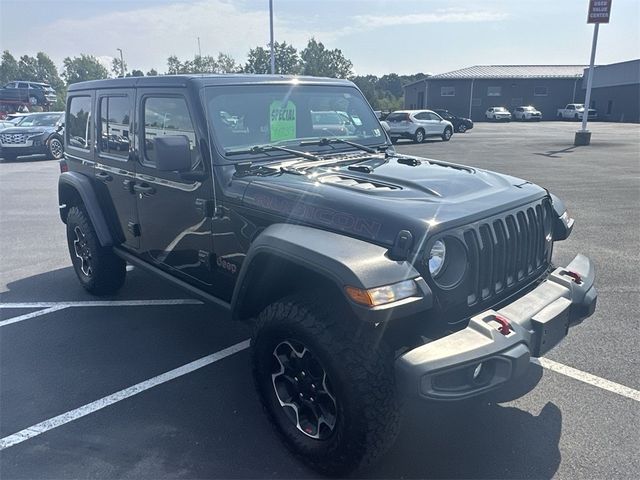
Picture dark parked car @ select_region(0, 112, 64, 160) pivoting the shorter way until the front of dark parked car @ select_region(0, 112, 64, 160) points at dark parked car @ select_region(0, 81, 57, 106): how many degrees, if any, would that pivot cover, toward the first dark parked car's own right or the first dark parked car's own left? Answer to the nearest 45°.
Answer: approximately 135° to the first dark parked car's own right

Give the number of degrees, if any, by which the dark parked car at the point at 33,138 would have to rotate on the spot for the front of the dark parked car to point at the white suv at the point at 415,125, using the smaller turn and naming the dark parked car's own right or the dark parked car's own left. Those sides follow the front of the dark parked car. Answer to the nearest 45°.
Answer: approximately 135° to the dark parked car's own left

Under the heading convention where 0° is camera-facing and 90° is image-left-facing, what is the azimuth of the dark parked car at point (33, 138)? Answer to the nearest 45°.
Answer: approximately 45°

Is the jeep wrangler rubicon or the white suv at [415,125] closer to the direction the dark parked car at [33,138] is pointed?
the jeep wrangler rubicon

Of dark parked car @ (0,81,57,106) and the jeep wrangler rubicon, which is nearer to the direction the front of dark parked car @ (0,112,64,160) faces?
the jeep wrangler rubicon

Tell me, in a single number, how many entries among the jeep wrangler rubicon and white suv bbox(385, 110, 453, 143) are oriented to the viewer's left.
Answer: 0

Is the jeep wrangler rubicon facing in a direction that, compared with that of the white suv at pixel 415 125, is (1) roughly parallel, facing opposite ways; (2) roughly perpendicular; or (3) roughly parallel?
roughly perpendicular

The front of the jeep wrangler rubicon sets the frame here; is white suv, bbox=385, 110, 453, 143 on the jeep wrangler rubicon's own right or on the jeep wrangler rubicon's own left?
on the jeep wrangler rubicon's own left

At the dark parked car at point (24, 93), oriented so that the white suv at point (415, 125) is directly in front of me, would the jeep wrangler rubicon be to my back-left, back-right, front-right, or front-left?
front-right

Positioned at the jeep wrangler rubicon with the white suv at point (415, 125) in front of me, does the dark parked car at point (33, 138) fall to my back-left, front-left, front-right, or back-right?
front-left

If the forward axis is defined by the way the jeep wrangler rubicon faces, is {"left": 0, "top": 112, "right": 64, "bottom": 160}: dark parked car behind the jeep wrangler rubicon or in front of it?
behind

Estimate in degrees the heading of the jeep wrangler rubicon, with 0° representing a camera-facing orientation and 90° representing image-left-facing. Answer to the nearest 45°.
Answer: approximately 315°

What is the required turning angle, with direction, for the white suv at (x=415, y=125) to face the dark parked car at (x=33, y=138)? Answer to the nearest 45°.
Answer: approximately 180°

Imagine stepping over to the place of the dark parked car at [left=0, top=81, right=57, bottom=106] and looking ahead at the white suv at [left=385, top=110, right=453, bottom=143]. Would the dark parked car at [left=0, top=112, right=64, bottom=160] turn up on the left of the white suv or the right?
right

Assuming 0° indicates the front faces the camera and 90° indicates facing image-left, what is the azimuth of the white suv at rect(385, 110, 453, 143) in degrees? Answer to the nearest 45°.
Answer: approximately 225°

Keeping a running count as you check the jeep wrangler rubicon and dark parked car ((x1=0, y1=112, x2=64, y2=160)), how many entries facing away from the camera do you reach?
0
